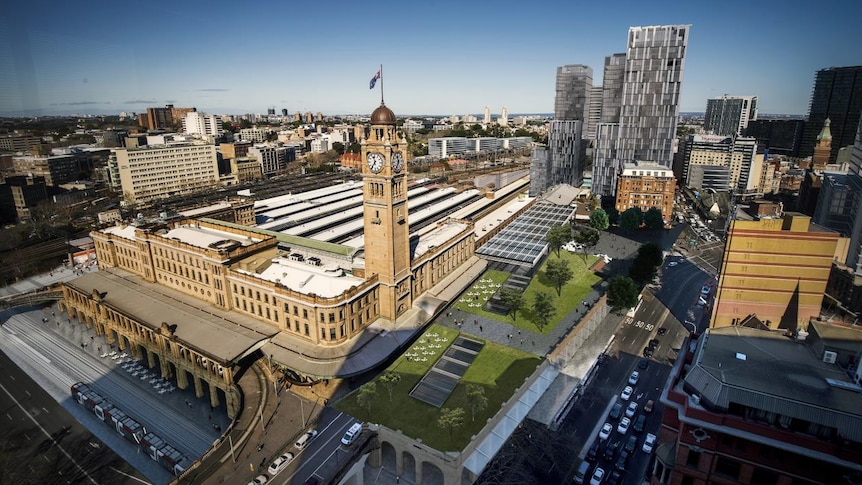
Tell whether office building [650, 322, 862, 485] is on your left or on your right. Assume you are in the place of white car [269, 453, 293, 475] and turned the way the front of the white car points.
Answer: on your right

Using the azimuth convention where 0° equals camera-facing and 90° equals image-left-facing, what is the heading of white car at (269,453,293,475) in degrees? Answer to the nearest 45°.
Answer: approximately 225°

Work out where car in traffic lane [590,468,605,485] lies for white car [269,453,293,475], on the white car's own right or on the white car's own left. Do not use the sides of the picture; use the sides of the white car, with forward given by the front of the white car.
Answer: on the white car's own right

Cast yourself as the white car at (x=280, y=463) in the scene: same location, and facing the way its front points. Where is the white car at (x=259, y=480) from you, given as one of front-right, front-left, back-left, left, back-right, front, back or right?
back

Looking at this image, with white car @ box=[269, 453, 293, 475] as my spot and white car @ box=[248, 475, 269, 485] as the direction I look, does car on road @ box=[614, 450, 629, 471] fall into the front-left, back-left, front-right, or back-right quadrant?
back-left

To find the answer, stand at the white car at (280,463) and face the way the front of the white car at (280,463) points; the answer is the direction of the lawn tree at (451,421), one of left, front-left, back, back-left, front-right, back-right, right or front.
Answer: front-right

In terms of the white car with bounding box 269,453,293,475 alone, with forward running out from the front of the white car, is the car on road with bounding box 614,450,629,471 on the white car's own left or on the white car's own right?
on the white car's own right
